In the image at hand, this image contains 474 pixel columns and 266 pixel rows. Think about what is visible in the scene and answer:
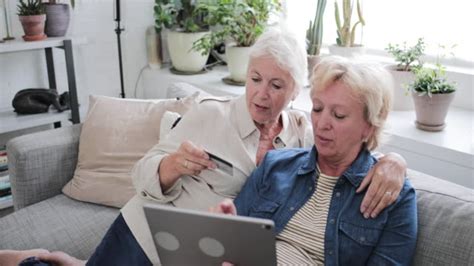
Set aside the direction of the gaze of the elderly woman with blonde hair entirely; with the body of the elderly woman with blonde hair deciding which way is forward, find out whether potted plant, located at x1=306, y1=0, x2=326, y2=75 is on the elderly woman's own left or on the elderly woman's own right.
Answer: on the elderly woman's own right

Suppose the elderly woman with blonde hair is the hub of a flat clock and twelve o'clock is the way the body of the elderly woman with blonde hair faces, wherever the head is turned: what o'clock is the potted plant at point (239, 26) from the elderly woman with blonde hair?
The potted plant is roughly at 4 o'clock from the elderly woman with blonde hair.

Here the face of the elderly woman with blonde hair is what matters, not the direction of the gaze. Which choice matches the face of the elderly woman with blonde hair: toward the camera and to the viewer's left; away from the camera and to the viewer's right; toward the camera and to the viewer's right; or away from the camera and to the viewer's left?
toward the camera and to the viewer's left

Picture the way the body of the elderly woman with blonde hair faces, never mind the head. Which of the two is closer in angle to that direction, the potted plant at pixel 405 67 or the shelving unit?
the shelving unit

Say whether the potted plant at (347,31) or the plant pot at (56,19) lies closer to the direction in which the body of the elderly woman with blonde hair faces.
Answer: the plant pot

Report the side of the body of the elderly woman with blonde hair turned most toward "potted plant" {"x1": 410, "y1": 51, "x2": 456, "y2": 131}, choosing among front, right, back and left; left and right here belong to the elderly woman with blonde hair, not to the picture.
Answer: back

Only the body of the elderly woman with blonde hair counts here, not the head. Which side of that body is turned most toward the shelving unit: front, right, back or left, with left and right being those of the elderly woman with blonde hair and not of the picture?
right

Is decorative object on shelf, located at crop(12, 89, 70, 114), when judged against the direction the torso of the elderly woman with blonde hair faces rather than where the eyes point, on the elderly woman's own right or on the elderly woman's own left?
on the elderly woman's own right

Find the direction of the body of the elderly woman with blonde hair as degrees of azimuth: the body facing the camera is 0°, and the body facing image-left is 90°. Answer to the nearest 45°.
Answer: approximately 45°

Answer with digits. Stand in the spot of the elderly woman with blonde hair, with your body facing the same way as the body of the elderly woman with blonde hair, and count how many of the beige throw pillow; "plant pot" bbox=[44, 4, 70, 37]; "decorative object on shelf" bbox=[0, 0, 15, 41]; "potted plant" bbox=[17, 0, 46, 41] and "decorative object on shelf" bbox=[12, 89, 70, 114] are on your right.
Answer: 5
